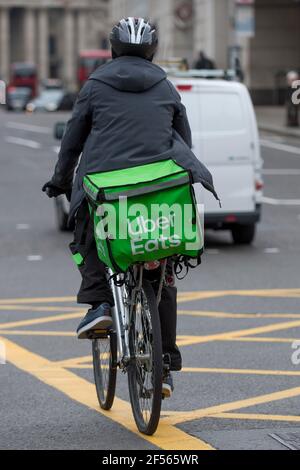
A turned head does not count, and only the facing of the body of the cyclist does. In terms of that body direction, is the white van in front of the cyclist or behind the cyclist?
in front

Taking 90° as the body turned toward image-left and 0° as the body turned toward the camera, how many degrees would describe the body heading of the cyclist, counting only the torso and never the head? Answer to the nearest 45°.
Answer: approximately 180°

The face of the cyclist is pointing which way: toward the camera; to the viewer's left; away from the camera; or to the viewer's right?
away from the camera
